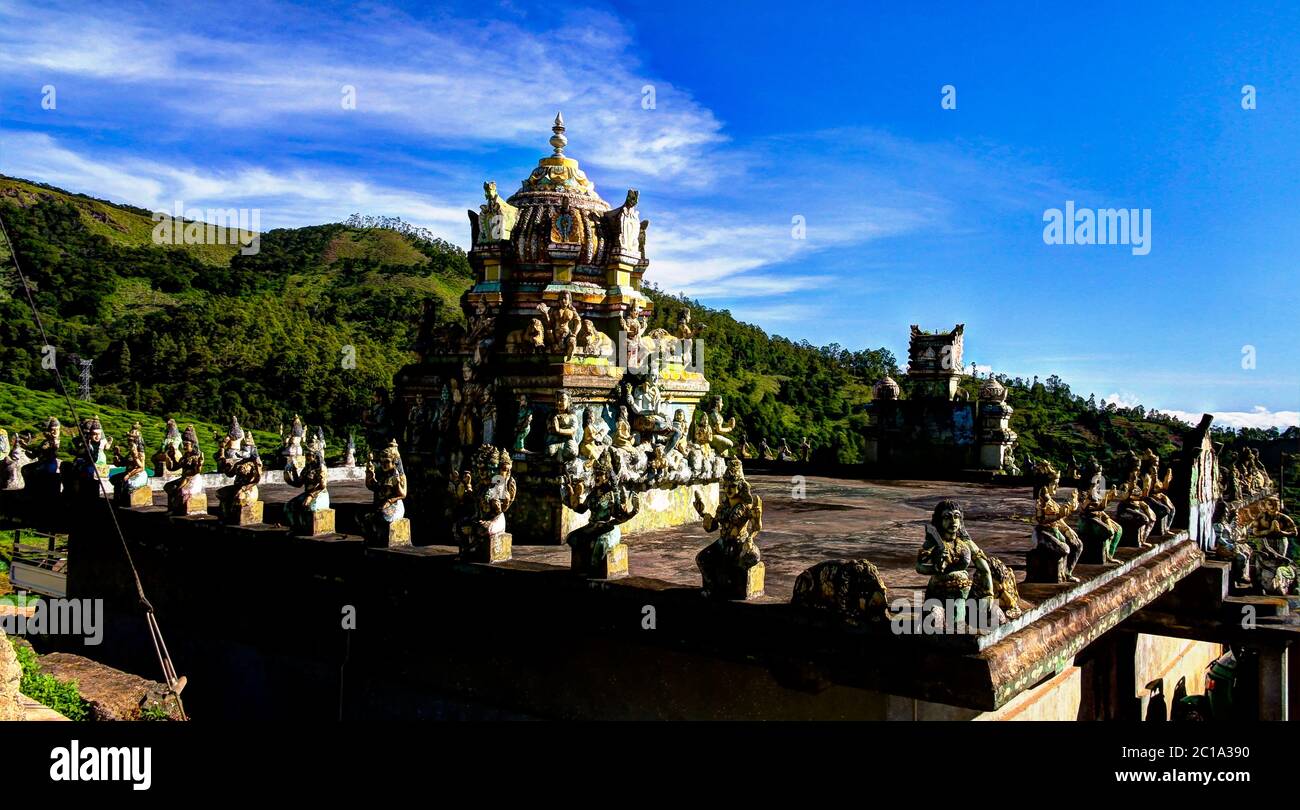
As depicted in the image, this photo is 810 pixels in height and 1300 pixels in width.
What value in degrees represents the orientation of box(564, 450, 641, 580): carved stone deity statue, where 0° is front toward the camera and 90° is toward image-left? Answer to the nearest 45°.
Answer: approximately 45°

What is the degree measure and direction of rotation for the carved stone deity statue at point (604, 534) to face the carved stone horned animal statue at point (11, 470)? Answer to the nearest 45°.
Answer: approximately 90° to its right

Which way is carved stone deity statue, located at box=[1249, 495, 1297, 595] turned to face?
toward the camera

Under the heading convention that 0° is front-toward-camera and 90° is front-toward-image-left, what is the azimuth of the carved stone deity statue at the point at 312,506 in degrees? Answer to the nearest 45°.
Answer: approximately 45°

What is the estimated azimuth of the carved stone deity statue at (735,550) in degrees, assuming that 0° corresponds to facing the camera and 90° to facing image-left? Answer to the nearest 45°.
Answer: approximately 45°

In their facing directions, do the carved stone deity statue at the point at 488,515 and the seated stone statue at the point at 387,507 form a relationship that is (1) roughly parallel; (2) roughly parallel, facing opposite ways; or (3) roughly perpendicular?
roughly parallel

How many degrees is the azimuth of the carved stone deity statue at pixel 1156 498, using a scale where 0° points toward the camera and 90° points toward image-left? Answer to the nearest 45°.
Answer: approximately 315°

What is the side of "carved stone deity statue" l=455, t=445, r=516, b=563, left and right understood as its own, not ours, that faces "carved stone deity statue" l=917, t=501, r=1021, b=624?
left

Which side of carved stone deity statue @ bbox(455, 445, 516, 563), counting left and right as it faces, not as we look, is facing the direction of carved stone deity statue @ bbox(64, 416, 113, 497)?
right

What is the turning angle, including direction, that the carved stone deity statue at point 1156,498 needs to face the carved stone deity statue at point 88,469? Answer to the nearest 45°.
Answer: approximately 135° to its right

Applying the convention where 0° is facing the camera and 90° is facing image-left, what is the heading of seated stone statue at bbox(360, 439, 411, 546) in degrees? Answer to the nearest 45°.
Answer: approximately 45°

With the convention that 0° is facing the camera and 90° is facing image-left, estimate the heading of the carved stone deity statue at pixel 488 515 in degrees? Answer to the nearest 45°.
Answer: approximately 45°

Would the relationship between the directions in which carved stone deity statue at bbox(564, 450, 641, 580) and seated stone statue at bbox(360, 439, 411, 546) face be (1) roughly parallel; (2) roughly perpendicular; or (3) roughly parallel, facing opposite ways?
roughly parallel
